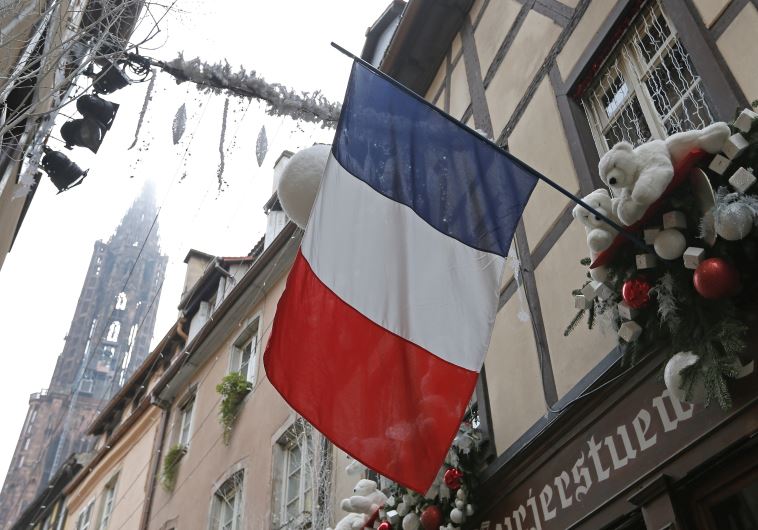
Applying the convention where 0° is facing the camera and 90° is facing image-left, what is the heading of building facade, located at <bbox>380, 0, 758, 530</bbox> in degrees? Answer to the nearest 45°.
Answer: approximately 45°
